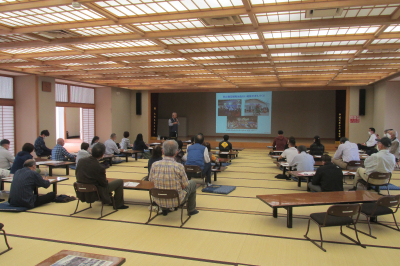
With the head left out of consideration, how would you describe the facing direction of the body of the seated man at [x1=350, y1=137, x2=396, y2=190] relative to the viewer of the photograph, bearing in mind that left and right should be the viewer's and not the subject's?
facing away from the viewer and to the left of the viewer

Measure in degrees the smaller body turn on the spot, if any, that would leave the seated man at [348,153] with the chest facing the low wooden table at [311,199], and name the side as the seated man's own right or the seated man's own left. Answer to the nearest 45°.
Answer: approximately 135° to the seated man's own left

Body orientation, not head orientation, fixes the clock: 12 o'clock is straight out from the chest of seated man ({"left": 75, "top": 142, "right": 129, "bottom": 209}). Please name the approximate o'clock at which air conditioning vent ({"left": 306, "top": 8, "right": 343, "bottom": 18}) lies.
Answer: The air conditioning vent is roughly at 2 o'clock from the seated man.

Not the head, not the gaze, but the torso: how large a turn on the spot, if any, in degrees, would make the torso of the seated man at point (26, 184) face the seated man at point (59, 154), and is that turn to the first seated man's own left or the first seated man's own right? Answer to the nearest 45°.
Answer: approximately 45° to the first seated man's own left

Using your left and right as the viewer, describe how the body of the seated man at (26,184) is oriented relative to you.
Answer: facing away from the viewer and to the right of the viewer

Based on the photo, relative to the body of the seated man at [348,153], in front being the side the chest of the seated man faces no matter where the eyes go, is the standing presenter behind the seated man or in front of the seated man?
in front

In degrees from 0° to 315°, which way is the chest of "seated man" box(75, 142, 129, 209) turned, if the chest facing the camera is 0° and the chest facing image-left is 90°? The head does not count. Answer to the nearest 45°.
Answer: approximately 225°

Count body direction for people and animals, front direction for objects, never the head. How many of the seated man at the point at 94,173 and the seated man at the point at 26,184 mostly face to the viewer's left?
0

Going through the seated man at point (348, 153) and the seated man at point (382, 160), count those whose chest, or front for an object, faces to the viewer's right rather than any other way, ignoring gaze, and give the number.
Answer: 0

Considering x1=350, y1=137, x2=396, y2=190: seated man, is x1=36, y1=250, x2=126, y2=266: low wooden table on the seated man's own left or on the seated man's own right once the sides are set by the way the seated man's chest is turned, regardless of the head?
on the seated man's own left

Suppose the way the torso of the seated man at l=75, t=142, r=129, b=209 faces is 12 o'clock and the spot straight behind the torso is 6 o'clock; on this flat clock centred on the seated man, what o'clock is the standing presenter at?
The standing presenter is roughly at 11 o'clock from the seated man.

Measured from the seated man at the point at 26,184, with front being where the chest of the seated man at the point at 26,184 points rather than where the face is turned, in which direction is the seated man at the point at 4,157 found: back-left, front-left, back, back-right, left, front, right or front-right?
front-left

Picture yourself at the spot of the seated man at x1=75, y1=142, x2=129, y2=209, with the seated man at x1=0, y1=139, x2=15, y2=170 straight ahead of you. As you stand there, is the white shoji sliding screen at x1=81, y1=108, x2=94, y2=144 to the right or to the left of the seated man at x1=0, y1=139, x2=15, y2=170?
right
